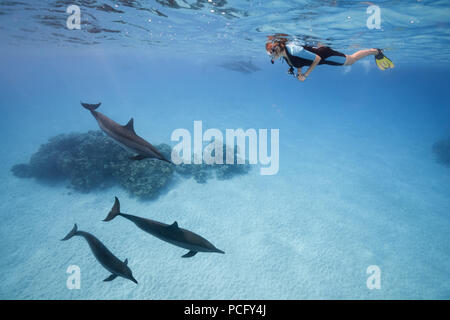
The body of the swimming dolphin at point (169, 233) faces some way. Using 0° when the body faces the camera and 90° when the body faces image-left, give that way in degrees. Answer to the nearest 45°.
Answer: approximately 270°

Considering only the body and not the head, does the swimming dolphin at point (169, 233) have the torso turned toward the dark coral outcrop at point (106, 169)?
no

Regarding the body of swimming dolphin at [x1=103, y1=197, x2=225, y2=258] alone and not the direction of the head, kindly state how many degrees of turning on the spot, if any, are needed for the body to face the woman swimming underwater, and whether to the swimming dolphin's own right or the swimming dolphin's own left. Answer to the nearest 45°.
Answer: approximately 45° to the swimming dolphin's own left

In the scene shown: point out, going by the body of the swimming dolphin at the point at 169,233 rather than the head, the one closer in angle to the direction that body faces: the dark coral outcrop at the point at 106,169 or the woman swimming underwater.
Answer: the woman swimming underwater
